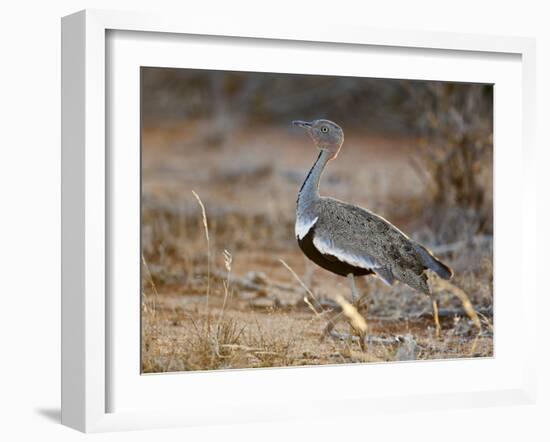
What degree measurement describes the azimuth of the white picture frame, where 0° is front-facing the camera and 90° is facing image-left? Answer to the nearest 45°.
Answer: approximately 315°
